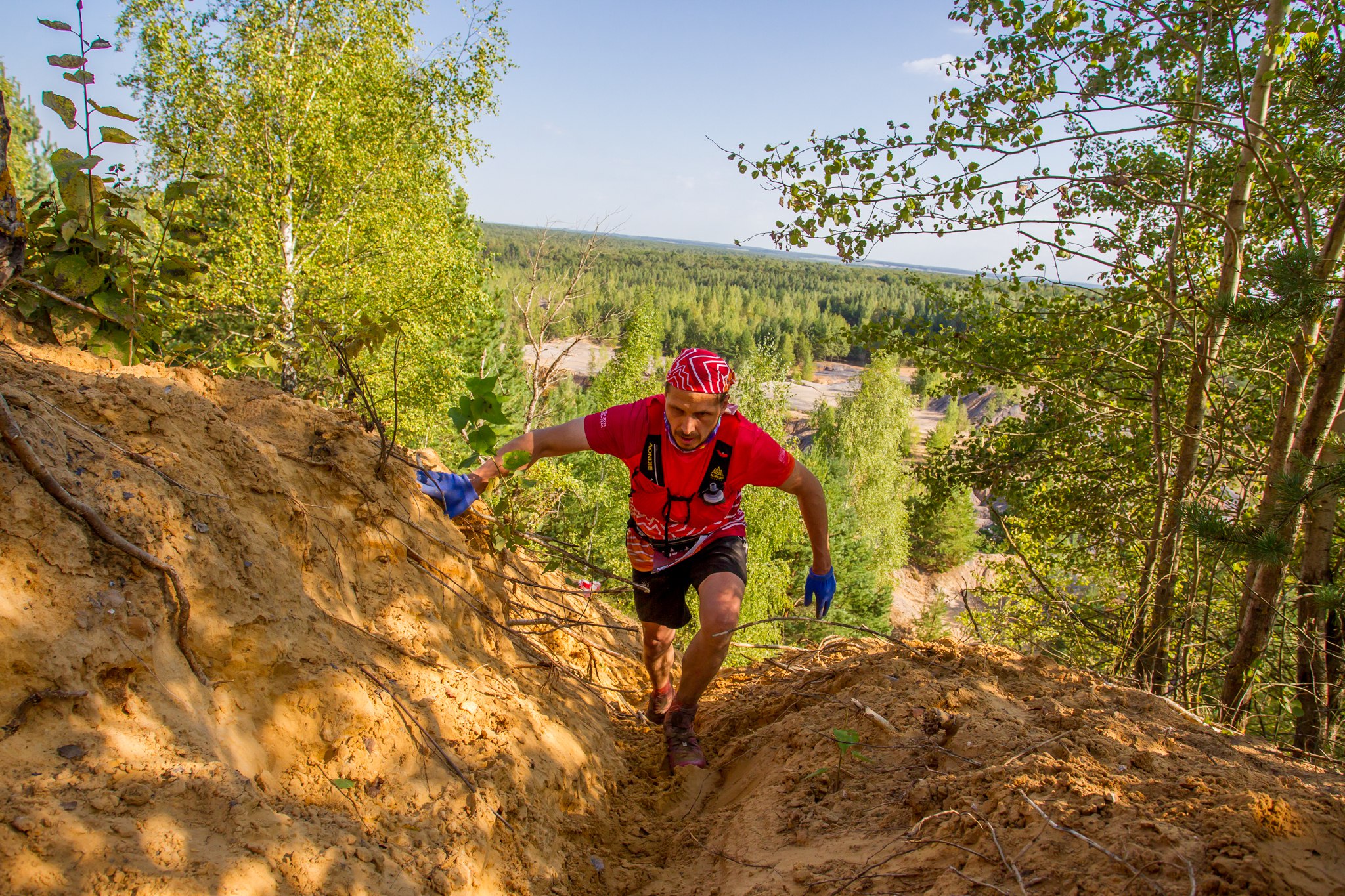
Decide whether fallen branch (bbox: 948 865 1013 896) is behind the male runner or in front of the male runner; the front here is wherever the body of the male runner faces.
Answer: in front

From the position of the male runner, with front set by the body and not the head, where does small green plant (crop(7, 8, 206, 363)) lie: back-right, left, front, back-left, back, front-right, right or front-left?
right

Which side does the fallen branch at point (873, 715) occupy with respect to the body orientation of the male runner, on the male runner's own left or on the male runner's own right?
on the male runner's own left

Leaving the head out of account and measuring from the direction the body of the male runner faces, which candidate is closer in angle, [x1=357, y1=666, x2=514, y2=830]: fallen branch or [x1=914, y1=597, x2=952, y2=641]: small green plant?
the fallen branch

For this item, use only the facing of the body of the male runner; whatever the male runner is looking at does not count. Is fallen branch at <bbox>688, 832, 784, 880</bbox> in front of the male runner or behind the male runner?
in front

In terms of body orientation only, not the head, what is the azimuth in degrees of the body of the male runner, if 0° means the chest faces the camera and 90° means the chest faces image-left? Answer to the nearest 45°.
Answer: approximately 0°

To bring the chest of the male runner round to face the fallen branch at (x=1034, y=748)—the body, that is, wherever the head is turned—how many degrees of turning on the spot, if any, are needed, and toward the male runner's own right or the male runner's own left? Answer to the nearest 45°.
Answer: approximately 45° to the male runner's own left

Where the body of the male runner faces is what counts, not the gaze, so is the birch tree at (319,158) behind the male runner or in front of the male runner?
behind

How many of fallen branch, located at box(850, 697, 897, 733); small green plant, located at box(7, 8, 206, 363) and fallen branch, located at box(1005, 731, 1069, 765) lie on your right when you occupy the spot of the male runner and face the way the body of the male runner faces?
1
